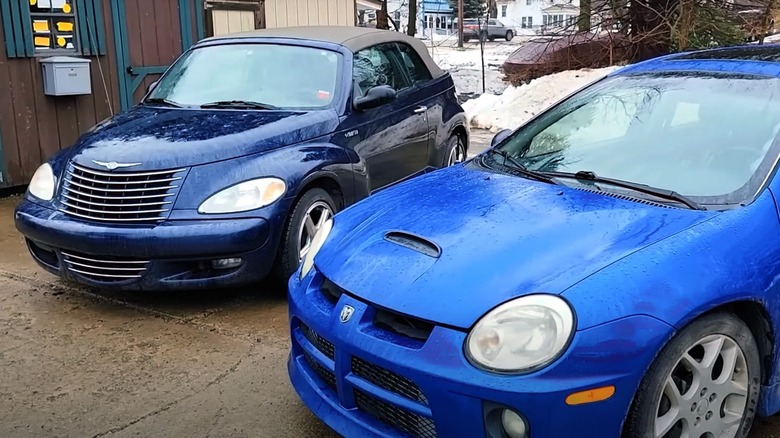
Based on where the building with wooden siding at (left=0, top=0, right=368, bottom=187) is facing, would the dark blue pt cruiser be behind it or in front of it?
in front

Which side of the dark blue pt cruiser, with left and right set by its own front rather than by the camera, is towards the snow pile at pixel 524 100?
back

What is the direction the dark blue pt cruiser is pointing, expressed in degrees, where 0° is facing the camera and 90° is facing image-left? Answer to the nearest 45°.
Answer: approximately 45°

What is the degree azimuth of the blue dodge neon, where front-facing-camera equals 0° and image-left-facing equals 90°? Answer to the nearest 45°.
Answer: approximately 45°

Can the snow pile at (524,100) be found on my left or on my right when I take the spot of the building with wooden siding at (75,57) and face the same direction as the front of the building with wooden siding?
on my left

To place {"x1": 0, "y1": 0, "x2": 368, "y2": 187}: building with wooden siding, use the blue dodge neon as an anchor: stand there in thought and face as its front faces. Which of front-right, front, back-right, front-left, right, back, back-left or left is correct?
right

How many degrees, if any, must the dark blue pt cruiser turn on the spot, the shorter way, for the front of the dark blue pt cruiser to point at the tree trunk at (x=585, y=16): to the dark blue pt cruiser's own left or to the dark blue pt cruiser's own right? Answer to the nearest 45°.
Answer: approximately 180°

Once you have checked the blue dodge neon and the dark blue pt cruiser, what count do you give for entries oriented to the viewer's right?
0

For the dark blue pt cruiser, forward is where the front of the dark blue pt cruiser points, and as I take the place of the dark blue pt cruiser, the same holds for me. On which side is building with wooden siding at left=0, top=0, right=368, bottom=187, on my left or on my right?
on my right
